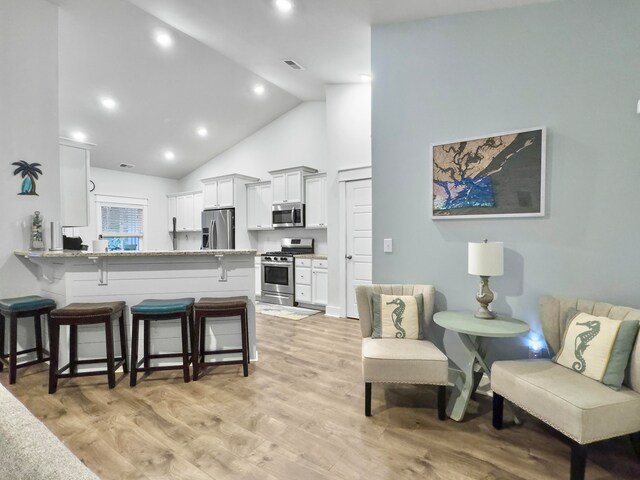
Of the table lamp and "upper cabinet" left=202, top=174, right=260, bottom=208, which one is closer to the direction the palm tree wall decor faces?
the table lamp

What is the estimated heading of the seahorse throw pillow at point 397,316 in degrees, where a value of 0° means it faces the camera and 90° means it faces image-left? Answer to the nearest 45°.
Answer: approximately 0°

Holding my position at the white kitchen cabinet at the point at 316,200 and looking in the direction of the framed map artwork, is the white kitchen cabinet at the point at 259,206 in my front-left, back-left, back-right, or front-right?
back-right

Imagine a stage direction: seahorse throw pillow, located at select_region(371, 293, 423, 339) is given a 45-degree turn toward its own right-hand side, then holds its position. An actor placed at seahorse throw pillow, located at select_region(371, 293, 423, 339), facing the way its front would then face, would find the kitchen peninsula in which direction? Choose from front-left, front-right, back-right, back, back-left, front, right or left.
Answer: front-right

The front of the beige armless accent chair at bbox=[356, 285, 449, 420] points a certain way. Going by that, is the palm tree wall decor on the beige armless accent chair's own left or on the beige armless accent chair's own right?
on the beige armless accent chair's own right

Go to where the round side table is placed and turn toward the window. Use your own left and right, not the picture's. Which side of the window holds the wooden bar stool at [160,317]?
left

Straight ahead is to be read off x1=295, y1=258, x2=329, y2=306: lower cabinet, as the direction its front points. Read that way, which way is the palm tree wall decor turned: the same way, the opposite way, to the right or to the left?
to the left

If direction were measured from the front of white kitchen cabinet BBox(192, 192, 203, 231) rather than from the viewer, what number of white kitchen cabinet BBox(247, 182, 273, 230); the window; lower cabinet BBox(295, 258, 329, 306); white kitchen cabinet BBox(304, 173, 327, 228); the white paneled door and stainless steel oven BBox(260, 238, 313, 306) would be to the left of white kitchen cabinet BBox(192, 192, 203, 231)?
5

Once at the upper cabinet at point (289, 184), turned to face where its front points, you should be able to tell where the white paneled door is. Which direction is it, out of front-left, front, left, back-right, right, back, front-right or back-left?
left

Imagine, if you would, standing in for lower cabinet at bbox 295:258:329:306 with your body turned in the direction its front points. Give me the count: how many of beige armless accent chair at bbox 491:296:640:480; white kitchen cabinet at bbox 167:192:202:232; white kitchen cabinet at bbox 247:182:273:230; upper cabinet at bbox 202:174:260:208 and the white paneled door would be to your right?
3

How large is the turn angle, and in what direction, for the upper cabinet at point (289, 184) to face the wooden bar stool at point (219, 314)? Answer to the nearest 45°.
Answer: approximately 45° to its left
